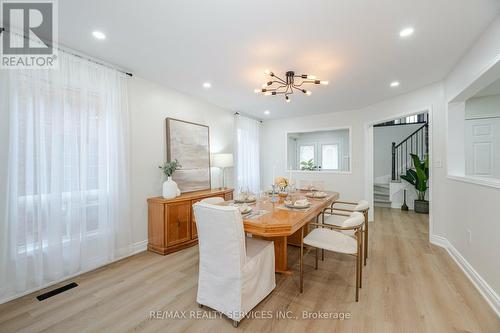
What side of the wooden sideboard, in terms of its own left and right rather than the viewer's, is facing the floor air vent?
right

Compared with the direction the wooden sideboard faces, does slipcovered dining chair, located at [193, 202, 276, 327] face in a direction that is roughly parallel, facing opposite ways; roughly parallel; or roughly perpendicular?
roughly perpendicular

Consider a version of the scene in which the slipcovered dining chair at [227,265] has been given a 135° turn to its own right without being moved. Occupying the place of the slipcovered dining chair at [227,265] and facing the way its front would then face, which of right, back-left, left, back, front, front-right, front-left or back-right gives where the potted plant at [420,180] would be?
back-left

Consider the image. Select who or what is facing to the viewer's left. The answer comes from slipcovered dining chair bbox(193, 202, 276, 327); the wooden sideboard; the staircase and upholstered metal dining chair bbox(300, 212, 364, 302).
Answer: upholstered metal dining chair bbox(300, 212, 364, 302)

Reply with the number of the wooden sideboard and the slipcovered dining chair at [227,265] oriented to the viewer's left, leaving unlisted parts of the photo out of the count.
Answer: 0

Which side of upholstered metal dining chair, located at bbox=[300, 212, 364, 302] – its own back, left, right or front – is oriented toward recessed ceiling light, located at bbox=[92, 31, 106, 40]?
front

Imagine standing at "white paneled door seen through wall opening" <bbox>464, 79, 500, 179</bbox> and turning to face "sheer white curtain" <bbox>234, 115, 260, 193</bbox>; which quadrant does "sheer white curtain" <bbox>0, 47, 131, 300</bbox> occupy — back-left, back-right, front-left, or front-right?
front-left

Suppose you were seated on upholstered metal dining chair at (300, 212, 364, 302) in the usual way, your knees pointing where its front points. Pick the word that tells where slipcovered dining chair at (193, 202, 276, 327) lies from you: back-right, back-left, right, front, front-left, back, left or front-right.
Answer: front-left

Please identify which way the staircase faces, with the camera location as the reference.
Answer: facing the viewer

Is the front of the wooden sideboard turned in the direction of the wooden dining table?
yes

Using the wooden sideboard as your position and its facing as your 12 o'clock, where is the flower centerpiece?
The flower centerpiece is roughly at 11 o'clock from the wooden sideboard.

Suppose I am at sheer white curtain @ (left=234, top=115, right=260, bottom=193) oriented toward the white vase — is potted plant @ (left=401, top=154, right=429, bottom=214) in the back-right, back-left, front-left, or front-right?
back-left

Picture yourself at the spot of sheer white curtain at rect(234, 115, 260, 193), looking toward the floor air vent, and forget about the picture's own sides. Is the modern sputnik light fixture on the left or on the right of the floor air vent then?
left

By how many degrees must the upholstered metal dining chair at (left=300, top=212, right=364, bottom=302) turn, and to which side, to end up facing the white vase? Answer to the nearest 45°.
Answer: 0° — it already faces it

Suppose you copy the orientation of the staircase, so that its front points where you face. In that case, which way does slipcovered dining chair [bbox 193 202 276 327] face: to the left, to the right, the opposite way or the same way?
the opposite way

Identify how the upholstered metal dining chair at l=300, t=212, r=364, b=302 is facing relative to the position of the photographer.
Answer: facing to the left of the viewer

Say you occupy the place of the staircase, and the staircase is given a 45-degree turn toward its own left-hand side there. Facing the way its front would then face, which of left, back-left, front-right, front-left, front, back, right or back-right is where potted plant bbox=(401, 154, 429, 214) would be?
front
